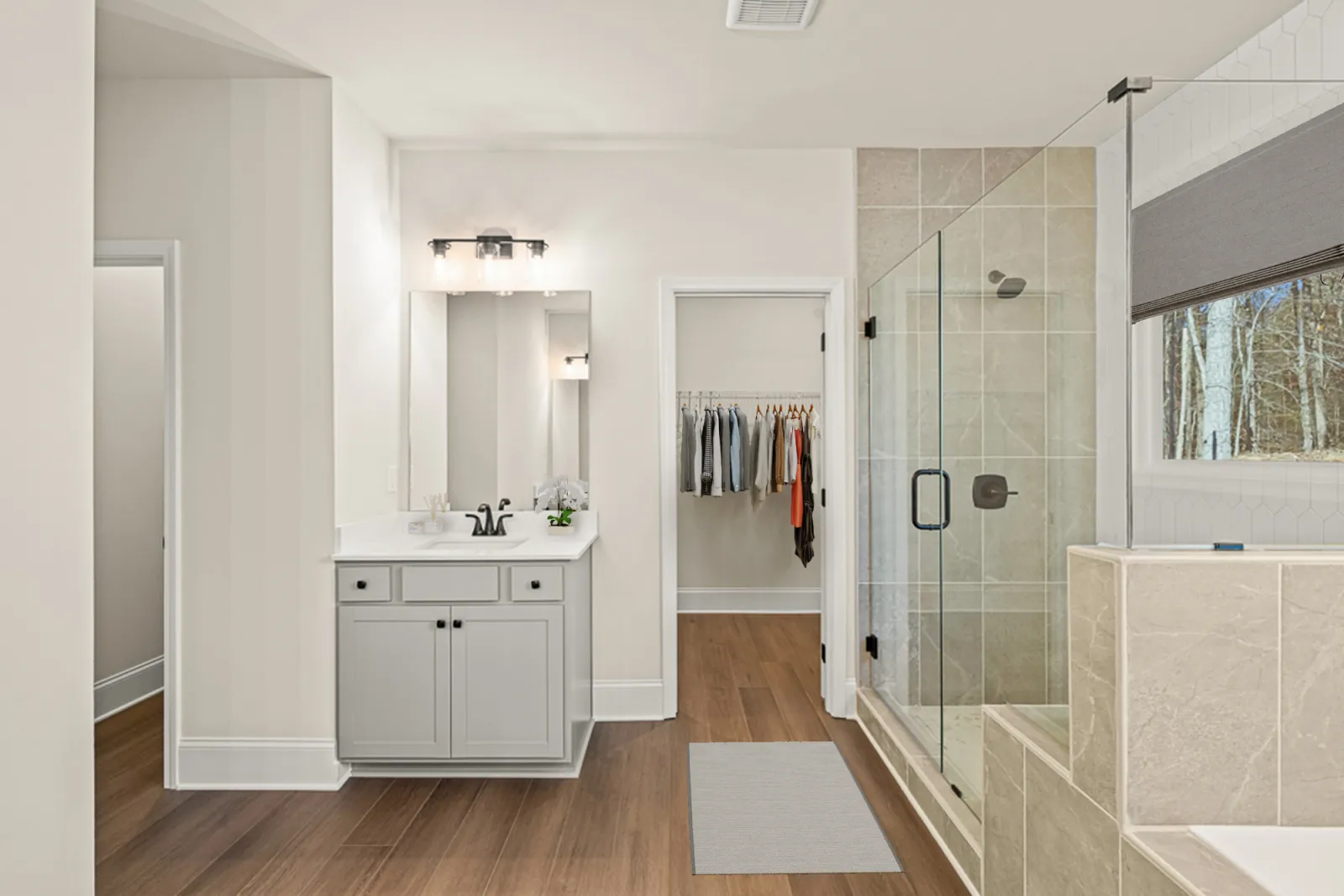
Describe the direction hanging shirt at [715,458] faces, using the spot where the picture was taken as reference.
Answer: facing to the left of the viewer

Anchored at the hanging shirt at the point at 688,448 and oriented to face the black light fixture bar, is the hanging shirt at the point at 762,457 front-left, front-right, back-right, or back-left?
back-left

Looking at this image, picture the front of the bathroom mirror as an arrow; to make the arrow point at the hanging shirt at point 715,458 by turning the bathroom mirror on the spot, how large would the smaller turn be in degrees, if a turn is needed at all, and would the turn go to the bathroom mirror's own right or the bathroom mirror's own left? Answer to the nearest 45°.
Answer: approximately 135° to the bathroom mirror's own left

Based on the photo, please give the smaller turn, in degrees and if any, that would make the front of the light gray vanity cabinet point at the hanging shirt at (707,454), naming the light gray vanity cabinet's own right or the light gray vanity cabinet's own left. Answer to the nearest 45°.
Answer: approximately 135° to the light gray vanity cabinet's own left

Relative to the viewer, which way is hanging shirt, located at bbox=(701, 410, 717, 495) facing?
to the viewer's left

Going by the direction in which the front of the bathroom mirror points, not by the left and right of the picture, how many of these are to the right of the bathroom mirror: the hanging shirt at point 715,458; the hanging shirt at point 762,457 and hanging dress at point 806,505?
0

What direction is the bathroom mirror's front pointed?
toward the camera

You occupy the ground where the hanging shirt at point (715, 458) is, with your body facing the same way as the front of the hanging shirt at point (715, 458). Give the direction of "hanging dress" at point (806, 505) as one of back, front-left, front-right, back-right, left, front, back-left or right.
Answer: back

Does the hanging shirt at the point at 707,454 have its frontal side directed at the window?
no

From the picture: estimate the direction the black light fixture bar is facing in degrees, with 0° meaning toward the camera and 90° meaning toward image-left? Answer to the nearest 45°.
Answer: approximately 0°

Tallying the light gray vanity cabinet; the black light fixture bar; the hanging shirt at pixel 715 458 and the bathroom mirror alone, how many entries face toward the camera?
3

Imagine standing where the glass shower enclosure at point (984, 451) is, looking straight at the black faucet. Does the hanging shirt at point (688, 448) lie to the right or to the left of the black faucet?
right

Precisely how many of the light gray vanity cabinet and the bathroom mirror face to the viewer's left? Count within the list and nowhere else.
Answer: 0

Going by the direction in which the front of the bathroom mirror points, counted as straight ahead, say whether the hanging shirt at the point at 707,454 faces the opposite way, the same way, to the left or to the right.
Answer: to the right

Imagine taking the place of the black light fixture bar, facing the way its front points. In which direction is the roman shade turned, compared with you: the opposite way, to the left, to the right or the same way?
to the right

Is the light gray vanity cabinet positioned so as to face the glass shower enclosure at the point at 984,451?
no

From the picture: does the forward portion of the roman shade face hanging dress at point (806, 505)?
no

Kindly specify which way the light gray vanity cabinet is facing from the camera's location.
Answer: facing the viewer

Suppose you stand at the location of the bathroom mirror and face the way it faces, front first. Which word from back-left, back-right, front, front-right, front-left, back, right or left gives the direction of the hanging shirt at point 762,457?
back-left

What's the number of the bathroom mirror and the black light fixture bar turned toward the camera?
2

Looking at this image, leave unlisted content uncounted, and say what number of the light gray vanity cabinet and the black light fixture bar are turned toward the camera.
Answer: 2
